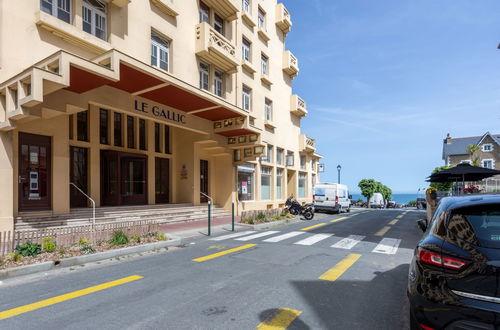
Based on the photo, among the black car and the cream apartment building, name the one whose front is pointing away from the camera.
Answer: the black car

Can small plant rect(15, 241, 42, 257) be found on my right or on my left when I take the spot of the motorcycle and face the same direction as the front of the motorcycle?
on my left

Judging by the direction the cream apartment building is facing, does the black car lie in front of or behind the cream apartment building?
in front

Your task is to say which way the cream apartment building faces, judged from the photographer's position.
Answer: facing the viewer and to the right of the viewer

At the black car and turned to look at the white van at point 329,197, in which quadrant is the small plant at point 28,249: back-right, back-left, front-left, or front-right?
front-left

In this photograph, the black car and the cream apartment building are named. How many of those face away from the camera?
1

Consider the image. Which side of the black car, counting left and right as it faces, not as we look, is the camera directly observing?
back

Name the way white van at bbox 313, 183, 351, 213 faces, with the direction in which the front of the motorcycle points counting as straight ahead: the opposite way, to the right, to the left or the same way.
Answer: to the right
